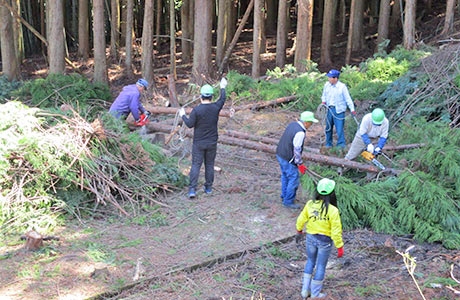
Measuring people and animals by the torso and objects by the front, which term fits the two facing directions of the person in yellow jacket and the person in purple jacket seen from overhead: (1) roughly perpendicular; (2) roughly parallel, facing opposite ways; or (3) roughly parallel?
roughly perpendicular

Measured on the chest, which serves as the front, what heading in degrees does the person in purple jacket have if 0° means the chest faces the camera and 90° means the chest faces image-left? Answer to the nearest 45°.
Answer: approximately 270°

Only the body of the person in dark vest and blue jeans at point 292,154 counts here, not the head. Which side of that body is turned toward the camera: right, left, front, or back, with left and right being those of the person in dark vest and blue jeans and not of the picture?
right

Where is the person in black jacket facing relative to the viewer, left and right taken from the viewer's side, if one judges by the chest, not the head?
facing away from the viewer

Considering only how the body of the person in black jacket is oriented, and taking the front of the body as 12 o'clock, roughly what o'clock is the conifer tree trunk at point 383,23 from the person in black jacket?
The conifer tree trunk is roughly at 1 o'clock from the person in black jacket.

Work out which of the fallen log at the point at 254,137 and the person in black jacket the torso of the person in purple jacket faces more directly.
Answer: the fallen log

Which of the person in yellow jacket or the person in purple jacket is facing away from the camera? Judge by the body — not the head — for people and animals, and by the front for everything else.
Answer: the person in yellow jacket

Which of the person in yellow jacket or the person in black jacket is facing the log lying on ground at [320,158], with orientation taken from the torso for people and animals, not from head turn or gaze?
the person in yellow jacket

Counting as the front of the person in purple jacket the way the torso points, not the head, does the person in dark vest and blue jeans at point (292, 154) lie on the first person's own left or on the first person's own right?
on the first person's own right

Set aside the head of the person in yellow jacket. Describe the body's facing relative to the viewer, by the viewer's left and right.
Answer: facing away from the viewer

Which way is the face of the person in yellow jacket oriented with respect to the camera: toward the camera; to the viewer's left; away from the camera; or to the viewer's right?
away from the camera
